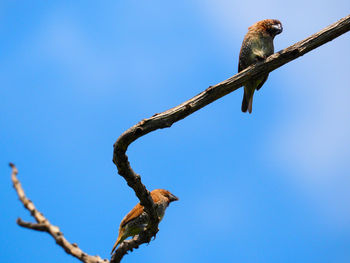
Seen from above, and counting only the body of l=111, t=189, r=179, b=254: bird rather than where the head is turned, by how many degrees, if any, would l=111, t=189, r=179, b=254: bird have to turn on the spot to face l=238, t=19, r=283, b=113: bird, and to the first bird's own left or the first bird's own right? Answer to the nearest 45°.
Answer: approximately 45° to the first bird's own right

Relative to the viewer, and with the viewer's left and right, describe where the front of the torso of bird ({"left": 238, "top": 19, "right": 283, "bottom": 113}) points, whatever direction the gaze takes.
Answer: facing the viewer and to the right of the viewer

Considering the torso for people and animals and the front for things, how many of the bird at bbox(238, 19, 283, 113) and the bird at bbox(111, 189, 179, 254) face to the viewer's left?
0

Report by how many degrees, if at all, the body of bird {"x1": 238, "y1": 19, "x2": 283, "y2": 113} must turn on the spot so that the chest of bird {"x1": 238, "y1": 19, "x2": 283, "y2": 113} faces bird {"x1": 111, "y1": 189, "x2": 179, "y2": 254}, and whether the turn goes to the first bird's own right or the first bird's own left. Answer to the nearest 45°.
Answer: approximately 135° to the first bird's own right

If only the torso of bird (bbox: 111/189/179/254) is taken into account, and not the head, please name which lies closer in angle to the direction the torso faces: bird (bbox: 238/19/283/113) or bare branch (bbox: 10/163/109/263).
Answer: the bird

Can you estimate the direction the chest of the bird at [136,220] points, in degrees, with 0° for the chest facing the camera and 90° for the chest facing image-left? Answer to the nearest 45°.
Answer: approximately 270°
